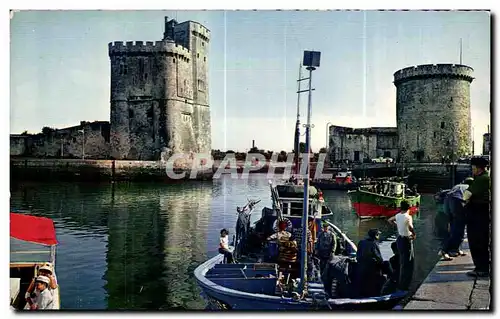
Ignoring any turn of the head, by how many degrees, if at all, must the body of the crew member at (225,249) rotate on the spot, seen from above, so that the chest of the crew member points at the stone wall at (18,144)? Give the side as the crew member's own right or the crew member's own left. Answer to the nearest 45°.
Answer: approximately 180°

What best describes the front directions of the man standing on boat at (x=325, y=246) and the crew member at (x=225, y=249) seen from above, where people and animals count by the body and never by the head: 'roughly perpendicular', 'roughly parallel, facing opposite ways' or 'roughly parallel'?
roughly perpendicular

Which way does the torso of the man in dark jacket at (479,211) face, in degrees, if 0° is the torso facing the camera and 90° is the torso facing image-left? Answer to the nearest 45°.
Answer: approximately 90°

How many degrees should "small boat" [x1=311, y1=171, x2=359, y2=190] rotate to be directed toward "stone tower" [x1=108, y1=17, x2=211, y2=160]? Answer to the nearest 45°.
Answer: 0° — it already faces it

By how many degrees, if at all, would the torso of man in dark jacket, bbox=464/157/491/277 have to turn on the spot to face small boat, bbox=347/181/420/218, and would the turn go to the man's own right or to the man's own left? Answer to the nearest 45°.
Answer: approximately 45° to the man's own right

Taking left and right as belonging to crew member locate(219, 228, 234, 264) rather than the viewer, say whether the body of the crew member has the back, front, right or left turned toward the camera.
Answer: right

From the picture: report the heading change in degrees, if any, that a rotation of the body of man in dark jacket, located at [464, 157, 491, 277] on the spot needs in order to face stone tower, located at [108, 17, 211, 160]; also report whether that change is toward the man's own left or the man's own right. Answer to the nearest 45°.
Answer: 0° — they already face it

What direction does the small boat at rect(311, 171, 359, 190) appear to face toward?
to the viewer's left

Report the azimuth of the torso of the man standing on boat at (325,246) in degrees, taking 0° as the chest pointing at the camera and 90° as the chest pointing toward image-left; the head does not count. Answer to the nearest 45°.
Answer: approximately 0°

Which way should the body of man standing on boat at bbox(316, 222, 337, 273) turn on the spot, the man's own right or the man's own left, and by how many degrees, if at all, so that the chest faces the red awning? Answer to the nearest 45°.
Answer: approximately 90° to the man's own right
